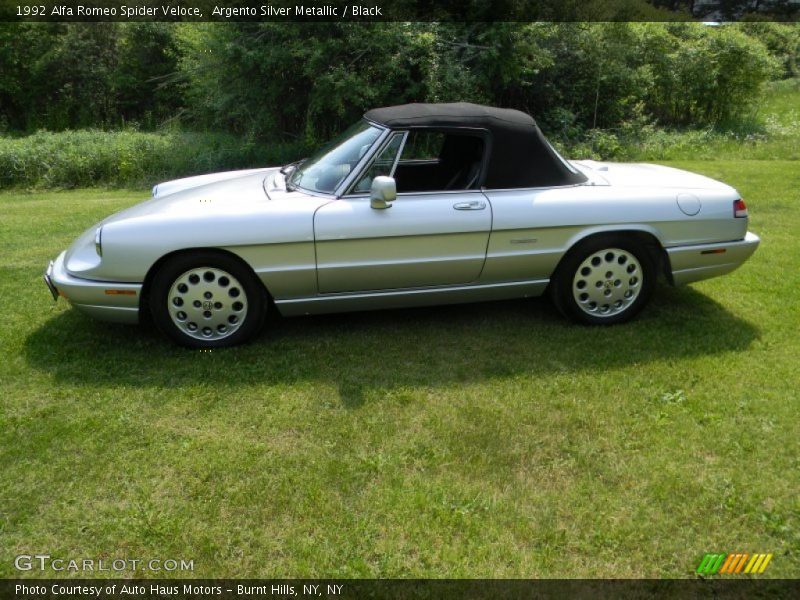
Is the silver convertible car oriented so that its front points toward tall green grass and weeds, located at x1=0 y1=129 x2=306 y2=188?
no

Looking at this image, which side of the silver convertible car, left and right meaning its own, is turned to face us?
left
